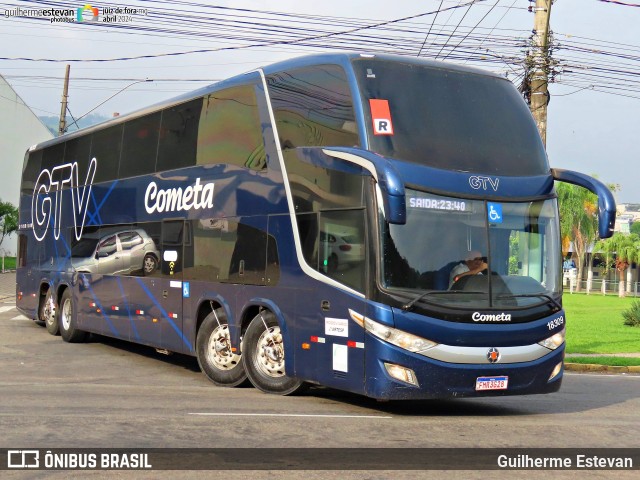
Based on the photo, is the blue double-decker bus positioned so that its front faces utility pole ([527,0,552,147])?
no

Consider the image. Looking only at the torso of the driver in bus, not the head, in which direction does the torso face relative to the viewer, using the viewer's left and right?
facing the viewer and to the right of the viewer

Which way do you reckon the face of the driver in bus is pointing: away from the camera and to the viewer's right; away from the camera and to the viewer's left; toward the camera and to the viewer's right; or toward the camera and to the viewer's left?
toward the camera and to the viewer's right

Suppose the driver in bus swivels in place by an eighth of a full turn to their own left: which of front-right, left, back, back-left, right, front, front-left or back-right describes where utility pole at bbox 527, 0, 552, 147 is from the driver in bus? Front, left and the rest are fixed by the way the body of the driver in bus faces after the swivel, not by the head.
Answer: left

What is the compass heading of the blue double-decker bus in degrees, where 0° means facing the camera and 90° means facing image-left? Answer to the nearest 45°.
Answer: approximately 315°
